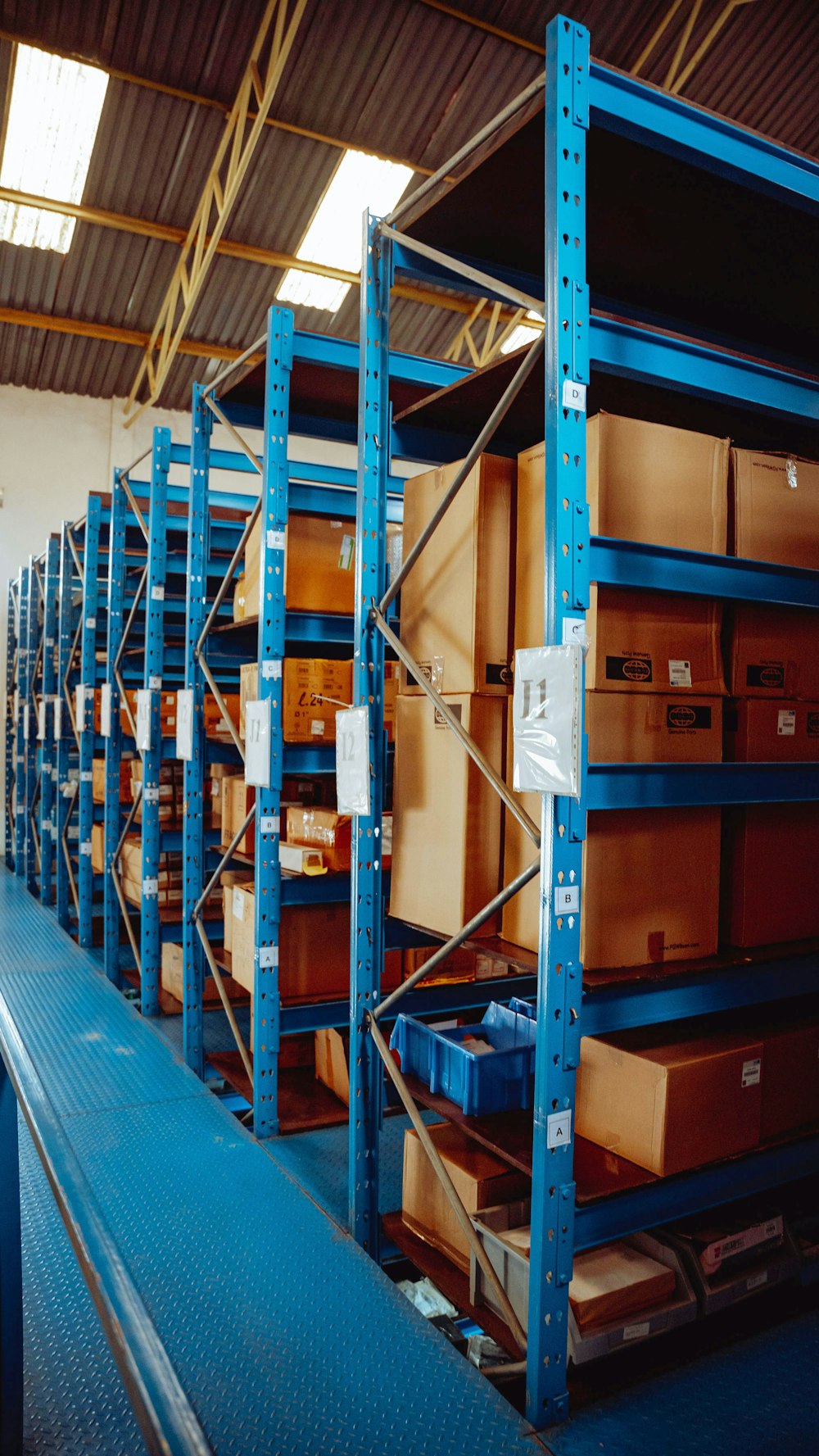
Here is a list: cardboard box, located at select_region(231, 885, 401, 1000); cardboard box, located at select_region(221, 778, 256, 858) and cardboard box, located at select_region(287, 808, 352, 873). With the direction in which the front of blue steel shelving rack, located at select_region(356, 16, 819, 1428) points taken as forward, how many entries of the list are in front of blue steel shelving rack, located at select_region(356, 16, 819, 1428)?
0

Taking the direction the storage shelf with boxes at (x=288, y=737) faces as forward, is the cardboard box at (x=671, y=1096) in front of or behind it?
in front

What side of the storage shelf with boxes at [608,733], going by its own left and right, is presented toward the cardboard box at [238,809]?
back

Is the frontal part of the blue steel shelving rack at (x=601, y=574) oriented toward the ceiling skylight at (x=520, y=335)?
no

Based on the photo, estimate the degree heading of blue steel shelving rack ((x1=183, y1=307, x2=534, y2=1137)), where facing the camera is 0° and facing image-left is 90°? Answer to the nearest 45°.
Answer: approximately 315°

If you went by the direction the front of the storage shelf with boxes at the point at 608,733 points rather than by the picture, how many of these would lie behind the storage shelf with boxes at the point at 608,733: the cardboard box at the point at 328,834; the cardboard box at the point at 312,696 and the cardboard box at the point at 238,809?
3

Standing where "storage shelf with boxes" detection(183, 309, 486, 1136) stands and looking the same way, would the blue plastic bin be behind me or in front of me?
in front

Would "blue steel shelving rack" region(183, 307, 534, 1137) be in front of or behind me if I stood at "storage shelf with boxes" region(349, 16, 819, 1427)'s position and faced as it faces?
behind

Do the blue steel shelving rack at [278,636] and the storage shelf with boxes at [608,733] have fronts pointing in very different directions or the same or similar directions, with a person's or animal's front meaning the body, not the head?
same or similar directions

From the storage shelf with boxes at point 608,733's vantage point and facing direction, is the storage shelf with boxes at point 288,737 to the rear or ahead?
to the rear

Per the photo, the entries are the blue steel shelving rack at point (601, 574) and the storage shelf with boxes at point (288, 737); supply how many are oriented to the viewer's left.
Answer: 0
